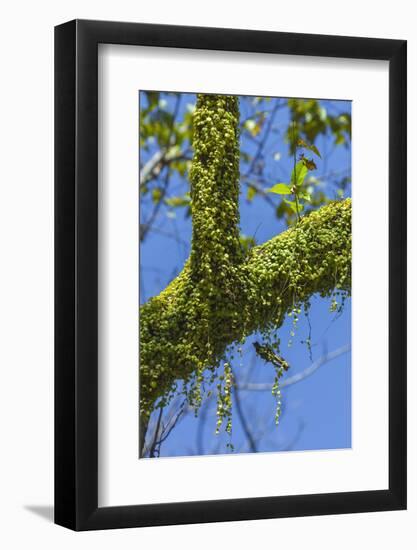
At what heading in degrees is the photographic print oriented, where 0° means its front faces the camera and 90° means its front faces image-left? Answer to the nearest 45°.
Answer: approximately 315°

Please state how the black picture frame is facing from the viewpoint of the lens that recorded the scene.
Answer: facing the viewer and to the right of the viewer
